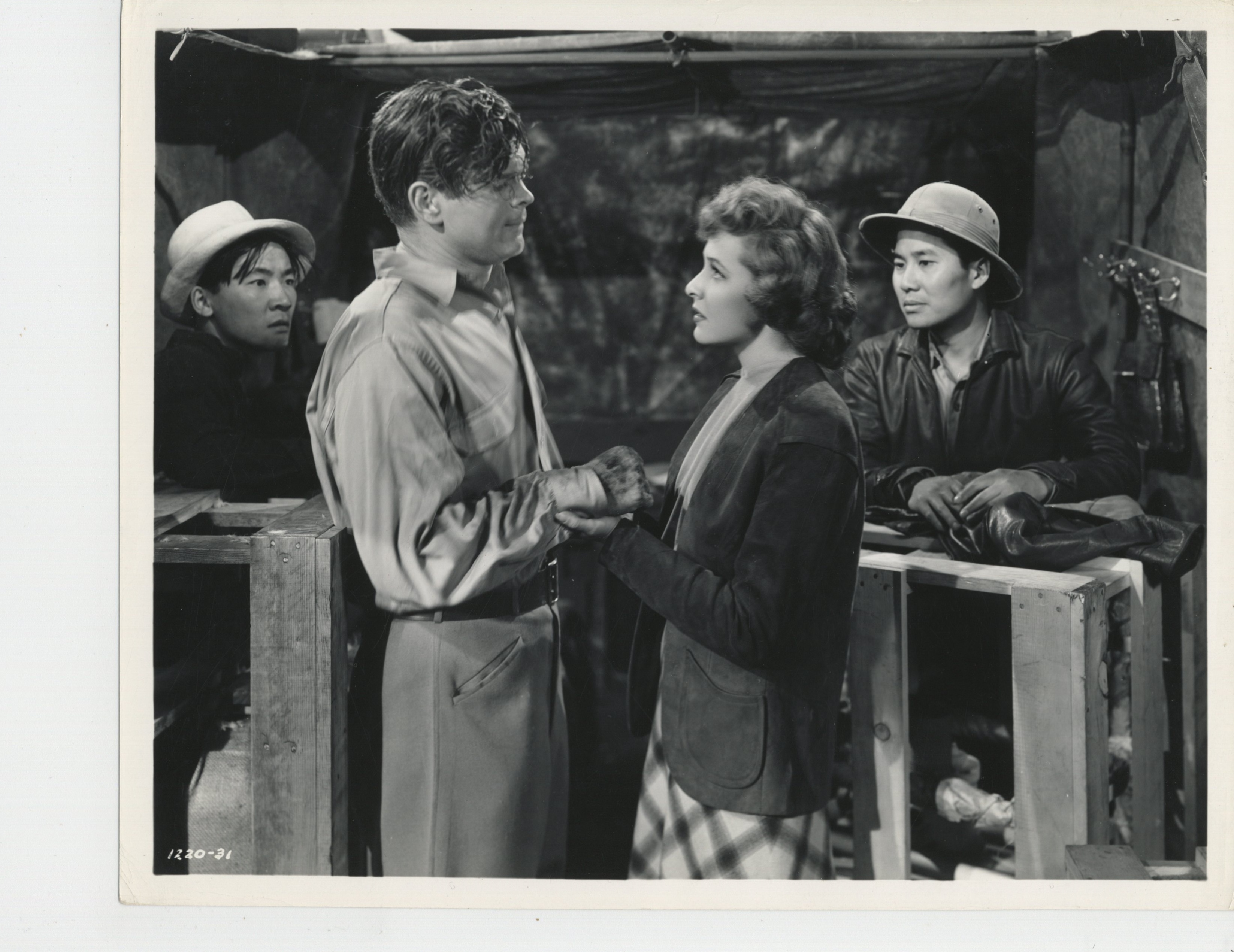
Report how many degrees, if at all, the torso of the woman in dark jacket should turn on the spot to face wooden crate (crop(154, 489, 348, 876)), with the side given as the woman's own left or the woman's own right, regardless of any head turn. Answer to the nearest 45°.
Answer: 0° — they already face it

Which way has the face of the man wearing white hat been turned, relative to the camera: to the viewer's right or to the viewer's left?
to the viewer's right

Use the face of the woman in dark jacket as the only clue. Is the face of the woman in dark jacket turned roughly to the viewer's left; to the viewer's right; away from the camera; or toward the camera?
to the viewer's left

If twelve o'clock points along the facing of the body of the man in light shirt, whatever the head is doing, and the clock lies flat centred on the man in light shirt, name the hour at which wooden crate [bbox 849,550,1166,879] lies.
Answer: The wooden crate is roughly at 12 o'clock from the man in light shirt.

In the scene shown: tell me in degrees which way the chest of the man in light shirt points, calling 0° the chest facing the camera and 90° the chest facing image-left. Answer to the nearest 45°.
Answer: approximately 270°

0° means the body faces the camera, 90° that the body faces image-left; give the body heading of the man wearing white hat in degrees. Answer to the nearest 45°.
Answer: approximately 315°

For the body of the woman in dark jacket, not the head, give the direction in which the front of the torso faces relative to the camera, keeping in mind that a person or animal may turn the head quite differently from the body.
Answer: to the viewer's left

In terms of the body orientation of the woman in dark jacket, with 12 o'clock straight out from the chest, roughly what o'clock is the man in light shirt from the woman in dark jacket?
The man in light shirt is roughly at 12 o'clock from the woman in dark jacket.

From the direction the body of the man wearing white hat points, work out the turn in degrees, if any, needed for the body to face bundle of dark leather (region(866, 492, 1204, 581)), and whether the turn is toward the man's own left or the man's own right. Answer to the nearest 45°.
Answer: approximately 45° to the man's own left

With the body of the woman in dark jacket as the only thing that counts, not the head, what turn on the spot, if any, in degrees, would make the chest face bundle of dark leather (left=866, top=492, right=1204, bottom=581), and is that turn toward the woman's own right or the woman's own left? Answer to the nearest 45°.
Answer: approximately 135° to the woman's own right

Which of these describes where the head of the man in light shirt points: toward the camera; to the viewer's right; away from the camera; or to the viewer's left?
to the viewer's right
